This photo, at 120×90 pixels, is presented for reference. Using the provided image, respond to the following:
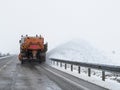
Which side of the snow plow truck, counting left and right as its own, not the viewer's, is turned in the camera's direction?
back
